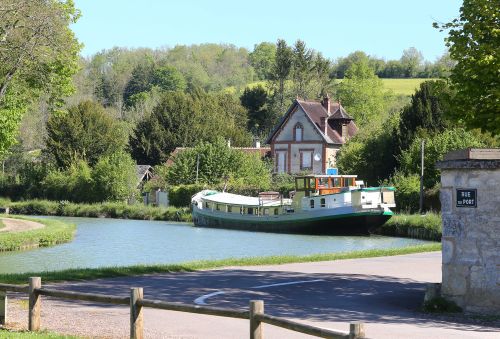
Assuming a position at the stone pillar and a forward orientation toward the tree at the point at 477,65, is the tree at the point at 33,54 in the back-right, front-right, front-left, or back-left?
front-left

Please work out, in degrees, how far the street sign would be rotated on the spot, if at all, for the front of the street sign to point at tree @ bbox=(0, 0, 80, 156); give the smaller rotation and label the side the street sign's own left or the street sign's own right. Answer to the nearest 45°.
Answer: approximately 135° to the street sign's own right
